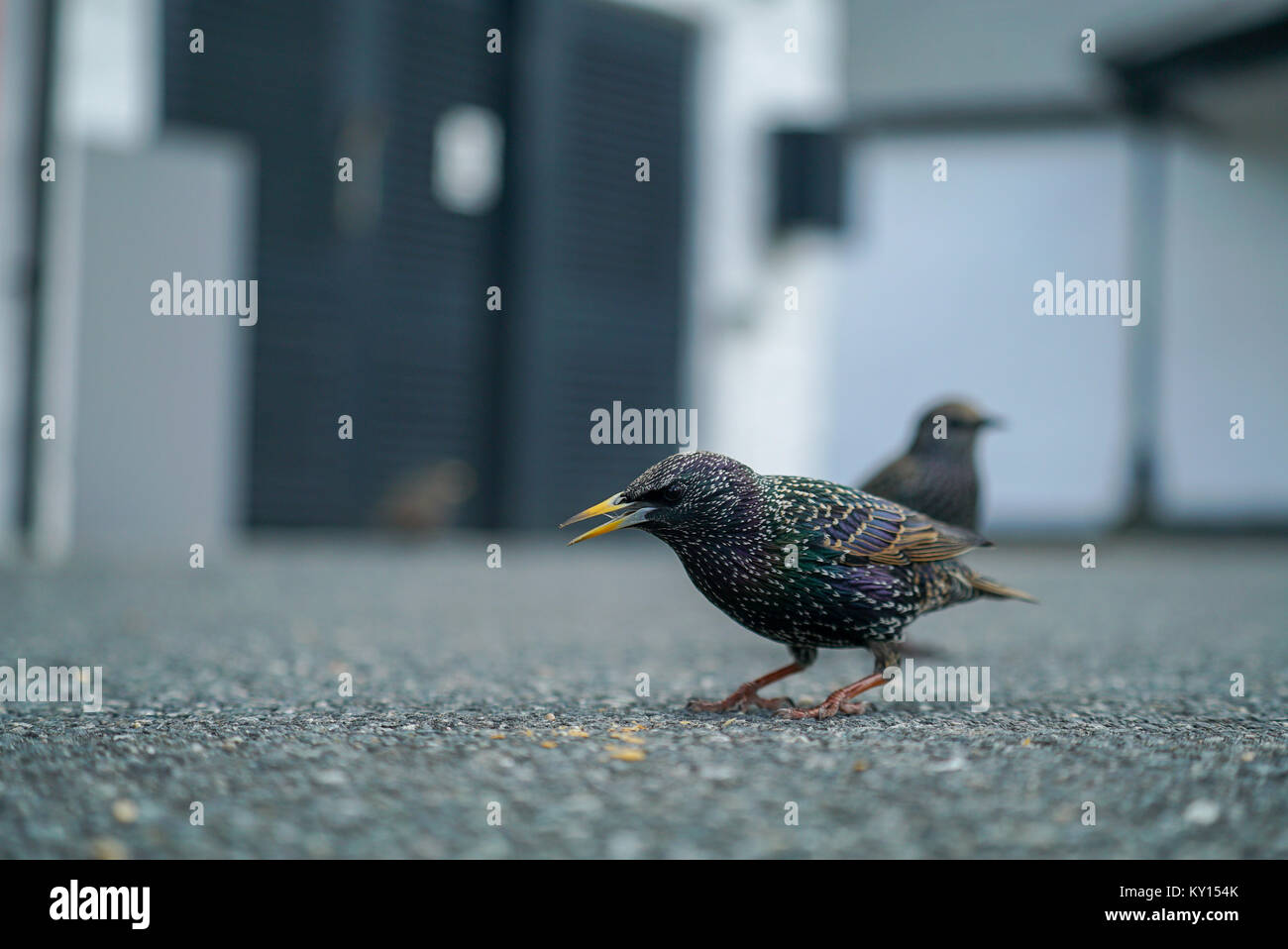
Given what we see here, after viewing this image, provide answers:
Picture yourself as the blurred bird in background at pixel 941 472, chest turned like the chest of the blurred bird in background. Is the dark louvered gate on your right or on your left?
on your left

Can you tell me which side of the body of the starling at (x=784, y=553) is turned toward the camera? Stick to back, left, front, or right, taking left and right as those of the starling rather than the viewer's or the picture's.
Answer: left

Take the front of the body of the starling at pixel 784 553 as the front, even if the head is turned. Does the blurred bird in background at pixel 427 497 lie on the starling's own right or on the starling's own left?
on the starling's own right

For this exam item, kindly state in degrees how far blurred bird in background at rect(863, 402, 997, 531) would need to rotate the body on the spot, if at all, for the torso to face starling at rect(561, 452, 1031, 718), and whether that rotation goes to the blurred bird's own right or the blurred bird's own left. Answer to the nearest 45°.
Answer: approximately 90° to the blurred bird's own right

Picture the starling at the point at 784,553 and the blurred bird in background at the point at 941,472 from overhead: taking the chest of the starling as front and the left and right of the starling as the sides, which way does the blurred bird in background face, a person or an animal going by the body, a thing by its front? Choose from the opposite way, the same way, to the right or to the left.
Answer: the opposite way

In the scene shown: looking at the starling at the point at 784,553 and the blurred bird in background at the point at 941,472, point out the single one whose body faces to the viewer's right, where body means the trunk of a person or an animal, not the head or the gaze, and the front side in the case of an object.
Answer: the blurred bird in background

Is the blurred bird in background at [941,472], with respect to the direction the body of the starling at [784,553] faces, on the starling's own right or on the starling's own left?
on the starling's own right

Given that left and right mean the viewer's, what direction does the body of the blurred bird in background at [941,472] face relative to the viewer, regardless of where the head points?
facing to the right of the viewer

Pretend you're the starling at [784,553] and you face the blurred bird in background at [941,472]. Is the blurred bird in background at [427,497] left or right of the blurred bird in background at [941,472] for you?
left

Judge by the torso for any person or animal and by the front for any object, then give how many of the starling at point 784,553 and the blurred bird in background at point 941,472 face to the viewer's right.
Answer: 1
